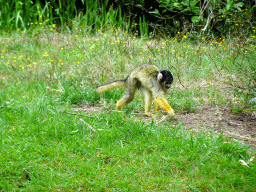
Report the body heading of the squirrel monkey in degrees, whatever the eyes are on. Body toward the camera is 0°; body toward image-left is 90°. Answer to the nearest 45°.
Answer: approximately 270°
